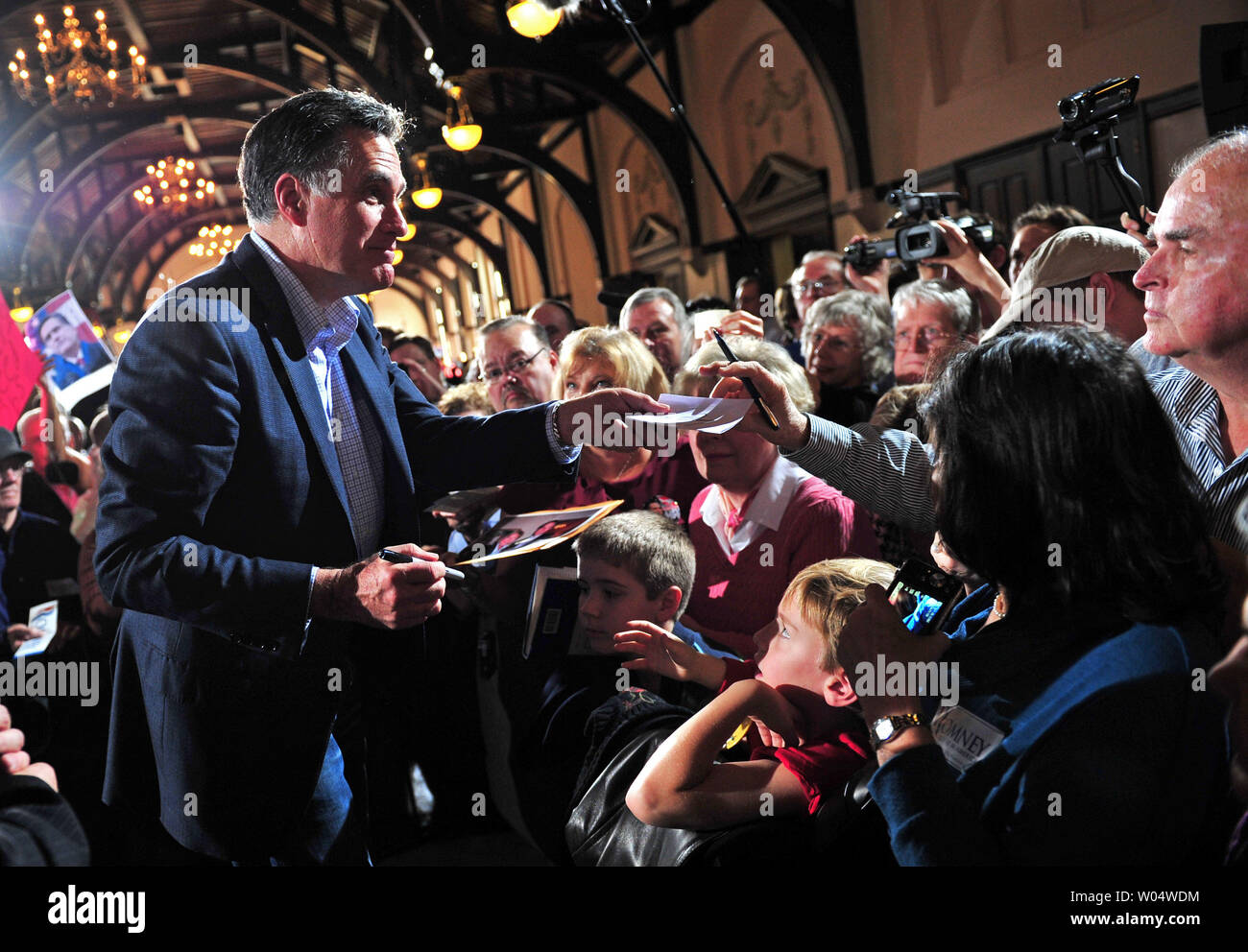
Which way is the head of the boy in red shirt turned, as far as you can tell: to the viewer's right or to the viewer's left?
to the viewer's left

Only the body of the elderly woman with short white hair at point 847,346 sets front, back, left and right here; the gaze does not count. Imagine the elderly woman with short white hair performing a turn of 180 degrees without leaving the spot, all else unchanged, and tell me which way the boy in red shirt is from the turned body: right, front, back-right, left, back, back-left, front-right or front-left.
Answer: back-right

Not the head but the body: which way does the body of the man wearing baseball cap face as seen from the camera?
to the viewer's left

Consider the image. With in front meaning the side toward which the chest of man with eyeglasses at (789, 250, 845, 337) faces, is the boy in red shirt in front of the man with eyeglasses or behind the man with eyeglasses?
in front

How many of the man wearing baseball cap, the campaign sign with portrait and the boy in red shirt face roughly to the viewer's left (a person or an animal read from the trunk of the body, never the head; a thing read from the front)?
2

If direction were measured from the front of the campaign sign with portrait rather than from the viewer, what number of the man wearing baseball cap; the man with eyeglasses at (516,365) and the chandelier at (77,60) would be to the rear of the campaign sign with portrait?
1

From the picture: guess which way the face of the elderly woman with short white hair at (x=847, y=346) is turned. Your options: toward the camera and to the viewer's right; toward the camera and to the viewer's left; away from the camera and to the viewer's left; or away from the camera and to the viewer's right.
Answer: toward the camera and to the viewer's left

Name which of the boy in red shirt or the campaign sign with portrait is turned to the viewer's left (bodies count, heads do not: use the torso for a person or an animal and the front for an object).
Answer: the boy in red shirt

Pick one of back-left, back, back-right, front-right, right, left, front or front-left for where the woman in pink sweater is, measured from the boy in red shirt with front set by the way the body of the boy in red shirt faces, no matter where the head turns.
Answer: right

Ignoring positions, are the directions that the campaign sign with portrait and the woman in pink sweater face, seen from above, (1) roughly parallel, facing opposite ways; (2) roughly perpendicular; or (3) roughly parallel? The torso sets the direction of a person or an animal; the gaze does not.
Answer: roughly perpendicular

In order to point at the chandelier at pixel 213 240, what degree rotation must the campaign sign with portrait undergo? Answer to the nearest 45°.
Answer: approximately 180°

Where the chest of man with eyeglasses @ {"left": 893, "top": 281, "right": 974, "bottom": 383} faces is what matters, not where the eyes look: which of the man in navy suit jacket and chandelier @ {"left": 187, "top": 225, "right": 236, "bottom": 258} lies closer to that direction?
the man in navy suit jacket

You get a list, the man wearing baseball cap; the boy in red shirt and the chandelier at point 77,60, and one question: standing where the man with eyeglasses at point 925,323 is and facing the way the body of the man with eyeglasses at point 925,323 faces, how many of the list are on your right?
1

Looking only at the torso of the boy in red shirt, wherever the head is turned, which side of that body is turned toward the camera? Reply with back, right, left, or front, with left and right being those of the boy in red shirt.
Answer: left

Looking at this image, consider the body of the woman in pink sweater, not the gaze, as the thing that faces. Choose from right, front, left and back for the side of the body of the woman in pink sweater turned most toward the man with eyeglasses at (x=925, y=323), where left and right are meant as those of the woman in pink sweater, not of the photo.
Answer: back

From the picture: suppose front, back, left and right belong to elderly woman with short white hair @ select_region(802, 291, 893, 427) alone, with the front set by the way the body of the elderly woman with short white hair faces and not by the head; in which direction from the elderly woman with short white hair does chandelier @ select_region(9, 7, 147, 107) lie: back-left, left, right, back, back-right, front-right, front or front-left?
right
